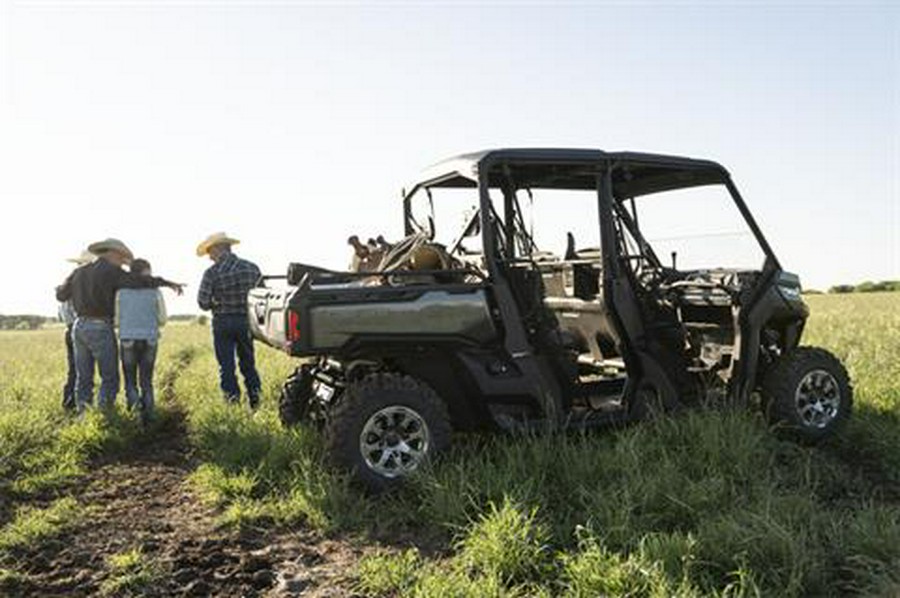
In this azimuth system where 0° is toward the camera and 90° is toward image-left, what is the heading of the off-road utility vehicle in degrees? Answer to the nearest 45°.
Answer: approximately 225°

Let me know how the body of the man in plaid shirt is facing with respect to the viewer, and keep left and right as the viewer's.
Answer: facing away from the viewer and to the left of the viewer

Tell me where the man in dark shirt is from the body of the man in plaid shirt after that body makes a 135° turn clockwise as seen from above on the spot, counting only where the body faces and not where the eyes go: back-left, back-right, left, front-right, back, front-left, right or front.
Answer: back

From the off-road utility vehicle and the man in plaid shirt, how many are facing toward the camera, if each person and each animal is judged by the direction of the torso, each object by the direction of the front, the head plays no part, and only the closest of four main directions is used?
0

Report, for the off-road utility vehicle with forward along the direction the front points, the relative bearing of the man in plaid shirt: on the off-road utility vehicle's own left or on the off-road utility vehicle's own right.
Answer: on the off-road utility vehicle's own left
